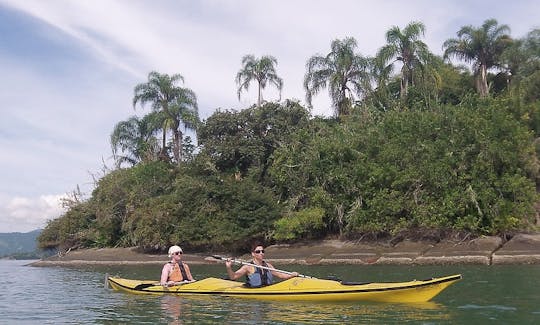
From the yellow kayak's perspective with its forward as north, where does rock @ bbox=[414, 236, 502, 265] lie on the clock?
The rock is roughly at 10 o'clock from the yellow kayak.

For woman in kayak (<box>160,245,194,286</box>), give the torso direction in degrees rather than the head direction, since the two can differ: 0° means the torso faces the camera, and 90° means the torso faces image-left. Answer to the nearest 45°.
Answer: approximately 315°

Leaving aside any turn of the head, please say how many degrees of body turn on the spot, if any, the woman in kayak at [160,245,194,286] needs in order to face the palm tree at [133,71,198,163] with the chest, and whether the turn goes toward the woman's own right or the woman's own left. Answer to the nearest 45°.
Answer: approximately 135° to the woman's own left

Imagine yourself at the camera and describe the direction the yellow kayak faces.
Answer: facing to the right of the viewer

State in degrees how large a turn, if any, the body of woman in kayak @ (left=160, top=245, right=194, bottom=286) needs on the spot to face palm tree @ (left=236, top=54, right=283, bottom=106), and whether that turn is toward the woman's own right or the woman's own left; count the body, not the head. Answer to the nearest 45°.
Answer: approximately 135° to the woman's own left

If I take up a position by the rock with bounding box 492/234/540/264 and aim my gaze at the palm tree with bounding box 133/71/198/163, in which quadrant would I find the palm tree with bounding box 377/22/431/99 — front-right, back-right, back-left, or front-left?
front-right

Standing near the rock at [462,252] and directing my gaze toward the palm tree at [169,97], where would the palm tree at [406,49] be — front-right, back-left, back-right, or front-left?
front-right

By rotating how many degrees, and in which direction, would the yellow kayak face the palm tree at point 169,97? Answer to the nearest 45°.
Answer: approximately 90° to its left

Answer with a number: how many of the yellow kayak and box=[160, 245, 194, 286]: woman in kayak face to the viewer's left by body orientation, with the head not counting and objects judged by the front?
0

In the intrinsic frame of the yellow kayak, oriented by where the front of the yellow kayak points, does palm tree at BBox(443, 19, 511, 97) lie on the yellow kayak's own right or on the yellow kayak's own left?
on the yellow kayak's own left

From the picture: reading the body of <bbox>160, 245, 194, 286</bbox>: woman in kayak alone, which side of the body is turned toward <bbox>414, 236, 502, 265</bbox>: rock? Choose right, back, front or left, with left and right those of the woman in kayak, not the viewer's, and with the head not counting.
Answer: left

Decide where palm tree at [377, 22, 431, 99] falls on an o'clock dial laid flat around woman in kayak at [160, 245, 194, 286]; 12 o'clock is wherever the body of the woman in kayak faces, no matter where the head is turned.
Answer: The palm tree is roughly at 9 o'clock from the woman in kayak.
